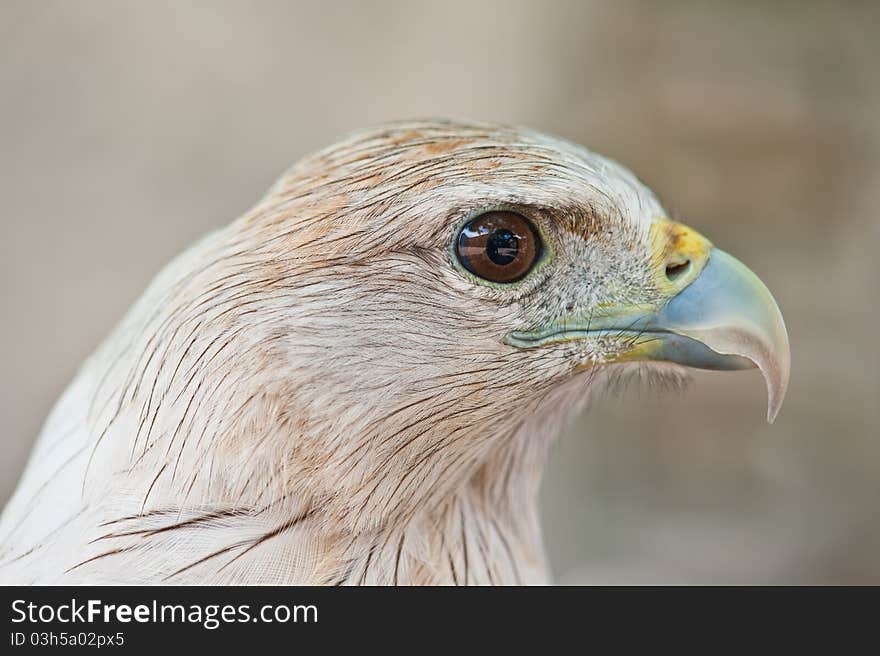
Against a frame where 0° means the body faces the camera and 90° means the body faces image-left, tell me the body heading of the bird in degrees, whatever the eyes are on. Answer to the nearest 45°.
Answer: approximately 270°
